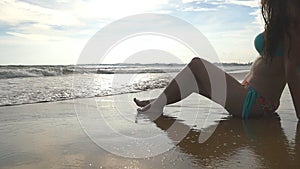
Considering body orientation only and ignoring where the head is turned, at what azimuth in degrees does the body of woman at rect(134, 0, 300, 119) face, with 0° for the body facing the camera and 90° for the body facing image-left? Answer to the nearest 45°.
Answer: approximately 90°
